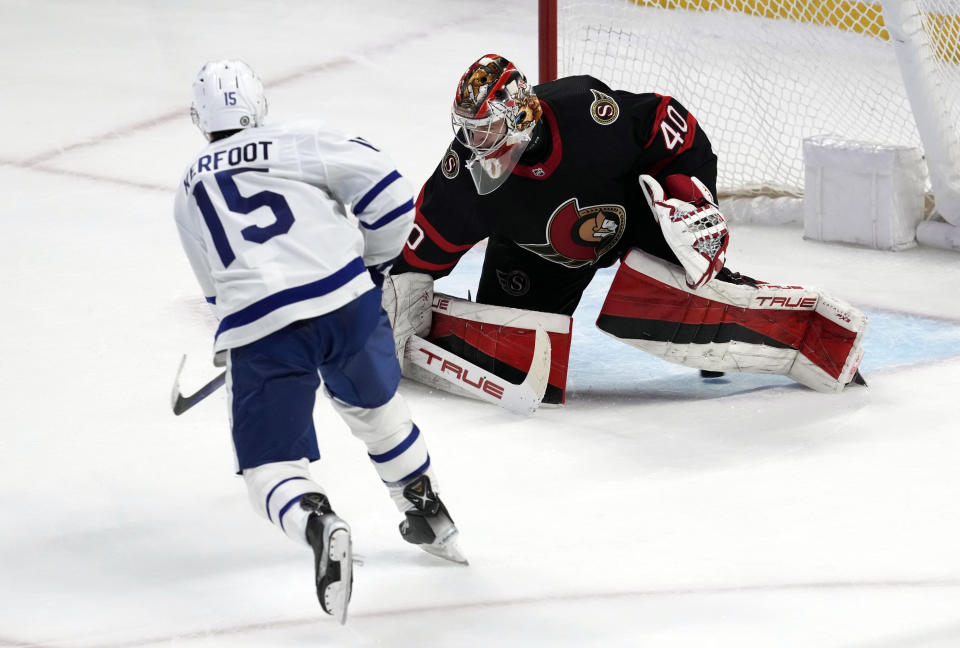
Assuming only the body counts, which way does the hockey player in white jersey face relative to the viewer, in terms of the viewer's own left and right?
facing away from the viewer and to the right of the viewer
